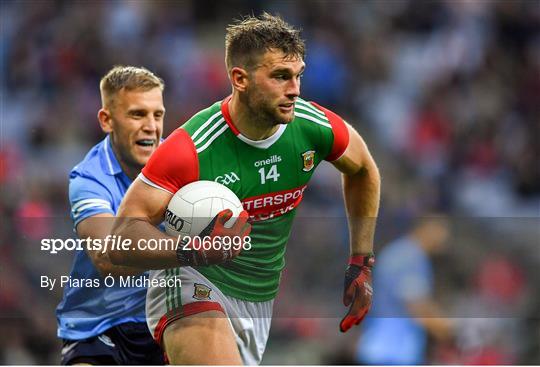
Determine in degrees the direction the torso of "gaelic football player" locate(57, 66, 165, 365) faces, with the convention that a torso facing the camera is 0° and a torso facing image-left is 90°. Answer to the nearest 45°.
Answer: approximately 315°

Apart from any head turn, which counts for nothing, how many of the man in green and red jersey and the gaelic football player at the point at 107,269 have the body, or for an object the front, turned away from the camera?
0

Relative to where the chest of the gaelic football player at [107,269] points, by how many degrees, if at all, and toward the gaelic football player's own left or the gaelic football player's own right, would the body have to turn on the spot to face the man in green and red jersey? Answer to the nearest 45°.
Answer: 0° — they already face them

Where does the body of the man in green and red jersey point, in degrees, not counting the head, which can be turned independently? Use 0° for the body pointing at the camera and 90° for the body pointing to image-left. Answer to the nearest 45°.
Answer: approximately 315°

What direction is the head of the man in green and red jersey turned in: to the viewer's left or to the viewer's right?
to the viewer's right

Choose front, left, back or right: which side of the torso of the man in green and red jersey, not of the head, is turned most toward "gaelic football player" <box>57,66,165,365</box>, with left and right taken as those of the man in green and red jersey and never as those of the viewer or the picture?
back
